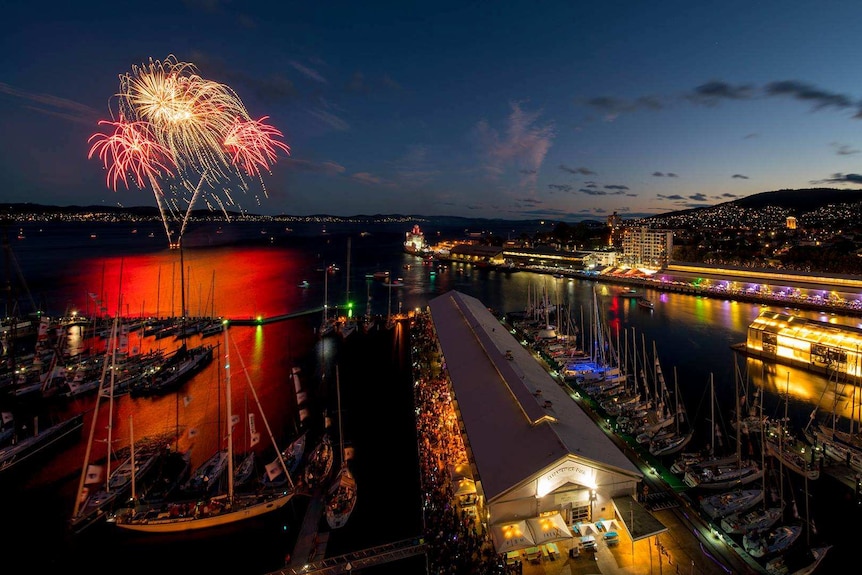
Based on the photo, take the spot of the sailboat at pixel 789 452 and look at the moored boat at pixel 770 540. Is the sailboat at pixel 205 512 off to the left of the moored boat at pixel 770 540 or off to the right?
right

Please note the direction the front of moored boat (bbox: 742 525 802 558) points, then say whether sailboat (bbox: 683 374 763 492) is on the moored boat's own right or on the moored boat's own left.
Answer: on the moored boat's own left

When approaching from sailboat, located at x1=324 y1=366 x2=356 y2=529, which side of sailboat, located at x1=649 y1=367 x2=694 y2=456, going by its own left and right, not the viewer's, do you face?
back

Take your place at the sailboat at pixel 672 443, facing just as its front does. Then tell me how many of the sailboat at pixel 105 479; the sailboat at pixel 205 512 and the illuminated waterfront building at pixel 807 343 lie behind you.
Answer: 2

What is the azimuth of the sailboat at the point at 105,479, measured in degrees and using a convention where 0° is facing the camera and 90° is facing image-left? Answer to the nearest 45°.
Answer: approximately 45°

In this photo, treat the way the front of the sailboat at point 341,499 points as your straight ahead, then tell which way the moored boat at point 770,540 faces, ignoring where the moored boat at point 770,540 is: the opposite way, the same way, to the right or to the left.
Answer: to the right
